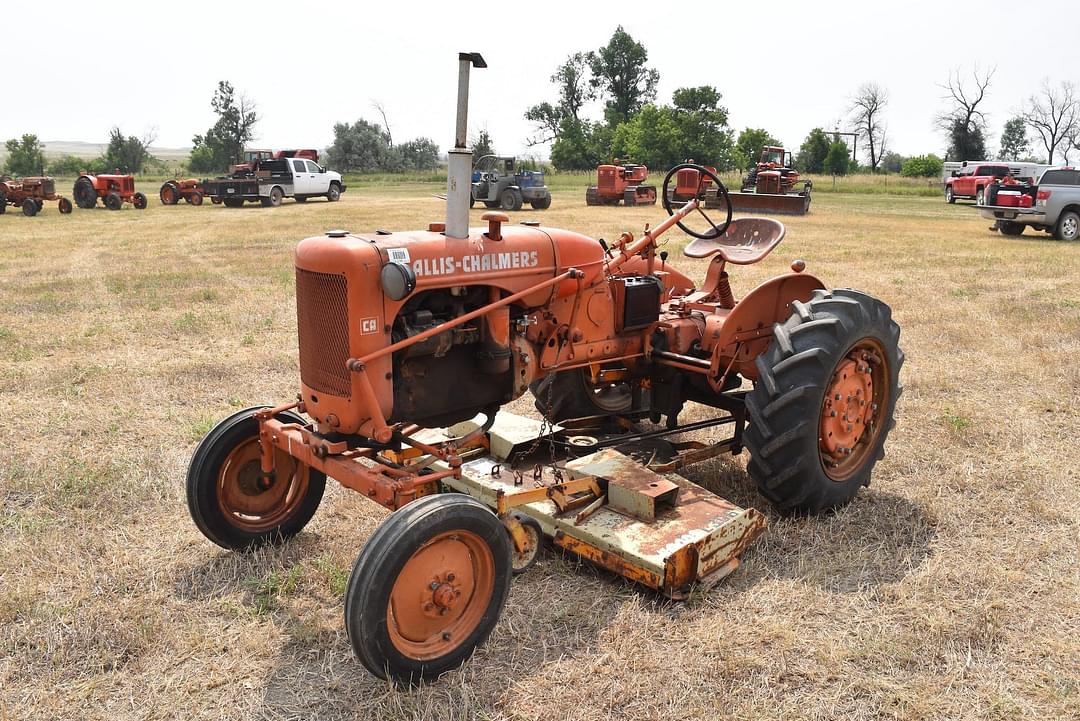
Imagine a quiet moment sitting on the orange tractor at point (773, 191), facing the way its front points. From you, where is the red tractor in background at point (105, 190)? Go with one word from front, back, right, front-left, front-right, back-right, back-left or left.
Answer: right

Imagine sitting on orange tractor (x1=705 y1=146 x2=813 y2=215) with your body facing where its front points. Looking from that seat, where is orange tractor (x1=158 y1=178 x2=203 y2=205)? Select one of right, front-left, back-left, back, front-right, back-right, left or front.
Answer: right

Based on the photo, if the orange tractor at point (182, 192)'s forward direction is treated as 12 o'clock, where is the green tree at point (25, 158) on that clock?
The green tree is roughly at 7 o'clock from the orange tractor.

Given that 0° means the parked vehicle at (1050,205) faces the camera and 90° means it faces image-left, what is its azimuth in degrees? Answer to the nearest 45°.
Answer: approximately 225°

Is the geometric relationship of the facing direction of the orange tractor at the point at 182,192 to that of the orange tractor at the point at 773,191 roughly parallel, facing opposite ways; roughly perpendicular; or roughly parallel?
roughly perpendicular

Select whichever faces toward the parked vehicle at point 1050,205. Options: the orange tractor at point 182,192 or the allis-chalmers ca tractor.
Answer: the orange tractor

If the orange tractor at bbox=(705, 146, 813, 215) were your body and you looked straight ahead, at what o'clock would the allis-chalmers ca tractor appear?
The allis-chalmers ca tractor is roughly at 12 o'clock from the orange tractor.

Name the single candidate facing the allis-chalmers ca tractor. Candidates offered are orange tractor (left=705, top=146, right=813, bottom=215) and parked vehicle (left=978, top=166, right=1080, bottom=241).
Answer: the orange tractor

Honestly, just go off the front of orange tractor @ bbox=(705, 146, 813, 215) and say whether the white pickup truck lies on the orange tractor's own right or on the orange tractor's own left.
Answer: on the orange tractor's own right

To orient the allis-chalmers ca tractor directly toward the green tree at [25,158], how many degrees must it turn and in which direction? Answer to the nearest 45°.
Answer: approximately 90° to its right

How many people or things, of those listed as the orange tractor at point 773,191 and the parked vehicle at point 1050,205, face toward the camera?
1

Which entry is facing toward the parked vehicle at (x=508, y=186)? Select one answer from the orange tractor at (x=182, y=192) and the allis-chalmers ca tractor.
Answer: the orange tractor

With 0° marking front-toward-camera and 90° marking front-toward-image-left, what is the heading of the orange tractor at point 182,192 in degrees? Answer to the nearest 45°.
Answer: approximately 315°
